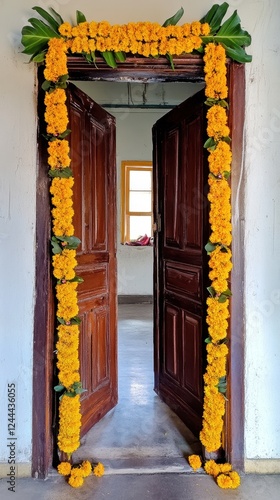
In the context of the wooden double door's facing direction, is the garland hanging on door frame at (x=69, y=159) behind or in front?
in front

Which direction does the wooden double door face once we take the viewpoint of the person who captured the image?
facing the viewer

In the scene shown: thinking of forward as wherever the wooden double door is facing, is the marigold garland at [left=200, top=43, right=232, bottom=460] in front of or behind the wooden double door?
in front

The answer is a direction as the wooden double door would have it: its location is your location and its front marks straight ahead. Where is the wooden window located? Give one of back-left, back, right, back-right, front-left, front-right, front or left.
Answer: back
